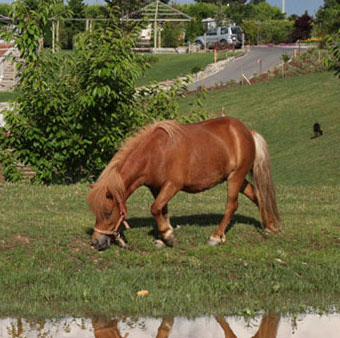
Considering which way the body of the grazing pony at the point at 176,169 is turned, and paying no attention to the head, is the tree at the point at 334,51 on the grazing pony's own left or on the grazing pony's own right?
on the grazing pony's own right

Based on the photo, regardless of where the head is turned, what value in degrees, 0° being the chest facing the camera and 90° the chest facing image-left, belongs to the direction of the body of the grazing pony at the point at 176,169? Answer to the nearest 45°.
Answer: approximately 90°

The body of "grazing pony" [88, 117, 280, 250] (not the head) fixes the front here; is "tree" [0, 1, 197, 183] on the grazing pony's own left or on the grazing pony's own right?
on the grazing pony's own right
